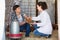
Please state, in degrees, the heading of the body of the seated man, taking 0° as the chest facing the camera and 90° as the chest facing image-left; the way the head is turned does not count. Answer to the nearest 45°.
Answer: approximately 315°
